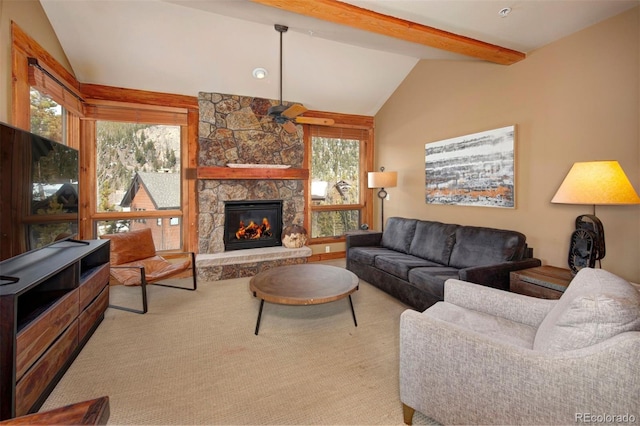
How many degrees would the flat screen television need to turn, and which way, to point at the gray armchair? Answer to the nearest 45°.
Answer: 0° — it already faces it

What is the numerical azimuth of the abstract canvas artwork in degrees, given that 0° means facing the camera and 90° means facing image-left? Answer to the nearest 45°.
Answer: approximately 45°

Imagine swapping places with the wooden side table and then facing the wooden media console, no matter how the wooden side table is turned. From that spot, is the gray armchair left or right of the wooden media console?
left

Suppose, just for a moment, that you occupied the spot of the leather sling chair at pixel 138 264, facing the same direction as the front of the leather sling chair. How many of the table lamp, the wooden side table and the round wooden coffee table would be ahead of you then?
3

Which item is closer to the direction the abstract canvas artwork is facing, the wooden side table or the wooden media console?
the wooden media console

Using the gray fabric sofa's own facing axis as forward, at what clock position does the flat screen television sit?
The flat screen television is roughly at 12 o'clock from the gray fabric sofa.

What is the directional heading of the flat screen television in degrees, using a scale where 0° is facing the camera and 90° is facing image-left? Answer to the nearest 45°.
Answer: approximately 315°

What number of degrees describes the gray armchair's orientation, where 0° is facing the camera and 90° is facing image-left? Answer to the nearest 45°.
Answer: approximately 135°

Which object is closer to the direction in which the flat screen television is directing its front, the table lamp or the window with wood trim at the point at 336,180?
the table lamp

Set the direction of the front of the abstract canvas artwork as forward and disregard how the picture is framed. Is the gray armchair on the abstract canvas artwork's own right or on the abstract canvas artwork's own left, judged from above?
on the abstract canvas artwork's own left
